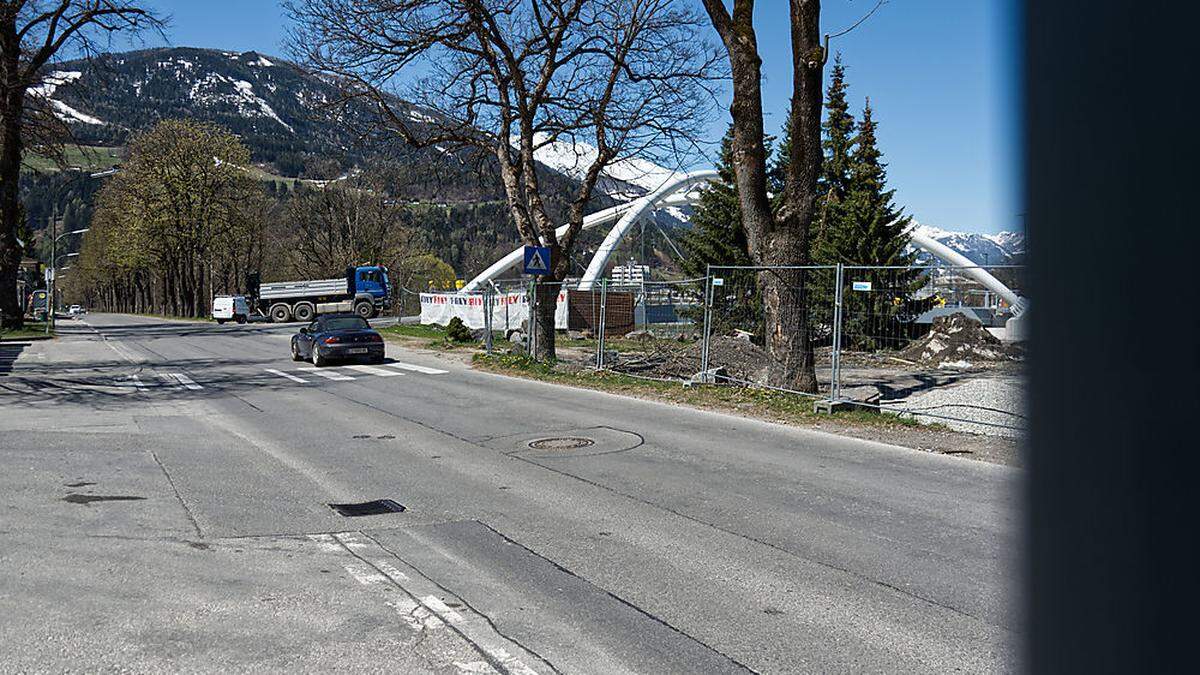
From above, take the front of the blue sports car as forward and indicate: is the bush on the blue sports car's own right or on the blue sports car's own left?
on the blue sports car's own right

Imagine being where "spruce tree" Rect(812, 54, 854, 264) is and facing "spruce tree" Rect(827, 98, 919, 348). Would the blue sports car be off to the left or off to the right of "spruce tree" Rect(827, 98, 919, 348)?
right

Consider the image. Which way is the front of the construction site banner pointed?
toward the camera

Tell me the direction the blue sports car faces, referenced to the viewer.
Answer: facing away from the viewer and to the left of the viewer

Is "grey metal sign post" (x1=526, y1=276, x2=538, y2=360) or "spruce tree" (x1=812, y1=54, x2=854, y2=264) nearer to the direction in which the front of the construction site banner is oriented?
the grey metal sign post

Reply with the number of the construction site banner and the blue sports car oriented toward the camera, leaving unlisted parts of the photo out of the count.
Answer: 1

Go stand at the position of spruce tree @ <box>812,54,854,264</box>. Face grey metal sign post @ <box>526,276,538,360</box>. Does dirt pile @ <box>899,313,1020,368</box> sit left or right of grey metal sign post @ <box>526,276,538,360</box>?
left

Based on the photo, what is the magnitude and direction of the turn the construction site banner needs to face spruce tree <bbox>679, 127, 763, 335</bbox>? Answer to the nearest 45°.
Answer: approximately 45° to its left

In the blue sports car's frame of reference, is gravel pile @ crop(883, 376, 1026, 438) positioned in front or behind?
behind

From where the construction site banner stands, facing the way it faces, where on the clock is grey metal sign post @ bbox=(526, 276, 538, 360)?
The grey metal sign post is roughly at 12 o'clock from the construction site banner.

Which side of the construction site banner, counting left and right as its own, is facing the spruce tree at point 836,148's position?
left

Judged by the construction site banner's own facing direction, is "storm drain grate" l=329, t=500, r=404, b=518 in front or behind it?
in front

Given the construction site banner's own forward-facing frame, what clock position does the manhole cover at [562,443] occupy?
The manhole cover is roughly at 12 o'clock from the construction site banner.
